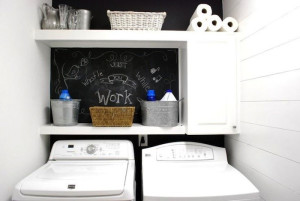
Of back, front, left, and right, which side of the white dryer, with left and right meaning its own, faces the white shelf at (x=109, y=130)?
right

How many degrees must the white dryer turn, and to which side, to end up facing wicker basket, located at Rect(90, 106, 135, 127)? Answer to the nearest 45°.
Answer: approximately 90° to its right

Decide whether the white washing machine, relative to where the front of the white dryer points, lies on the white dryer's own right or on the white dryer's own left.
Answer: on the white dryer's own right

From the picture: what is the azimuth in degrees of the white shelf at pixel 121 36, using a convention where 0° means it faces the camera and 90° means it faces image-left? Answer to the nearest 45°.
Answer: approximately 0°
